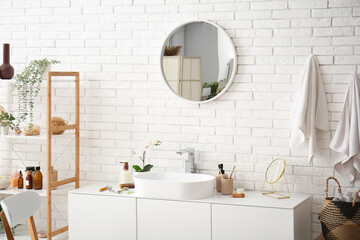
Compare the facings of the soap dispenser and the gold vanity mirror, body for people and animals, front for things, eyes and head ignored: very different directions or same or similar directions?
same or similar directions

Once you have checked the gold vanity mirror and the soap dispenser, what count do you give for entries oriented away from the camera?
0

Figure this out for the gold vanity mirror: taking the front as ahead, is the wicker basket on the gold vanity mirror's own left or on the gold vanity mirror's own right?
on the gold vanity mirror's own left

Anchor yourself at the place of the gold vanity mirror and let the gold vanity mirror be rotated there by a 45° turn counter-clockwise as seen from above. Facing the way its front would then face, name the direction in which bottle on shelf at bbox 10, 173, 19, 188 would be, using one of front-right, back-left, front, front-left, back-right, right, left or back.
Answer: right

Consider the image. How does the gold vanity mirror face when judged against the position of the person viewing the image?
facing the viewer and to the left of the viewer

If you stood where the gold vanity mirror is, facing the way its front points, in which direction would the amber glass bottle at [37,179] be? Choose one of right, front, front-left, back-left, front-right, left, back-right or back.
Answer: front-right
